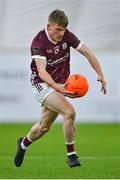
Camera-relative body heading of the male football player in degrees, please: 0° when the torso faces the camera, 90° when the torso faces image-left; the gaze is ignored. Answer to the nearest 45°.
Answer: approximately 315°

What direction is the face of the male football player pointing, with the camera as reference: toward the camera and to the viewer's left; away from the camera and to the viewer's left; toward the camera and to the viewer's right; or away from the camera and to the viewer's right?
toward the camera and to the viewer's right
